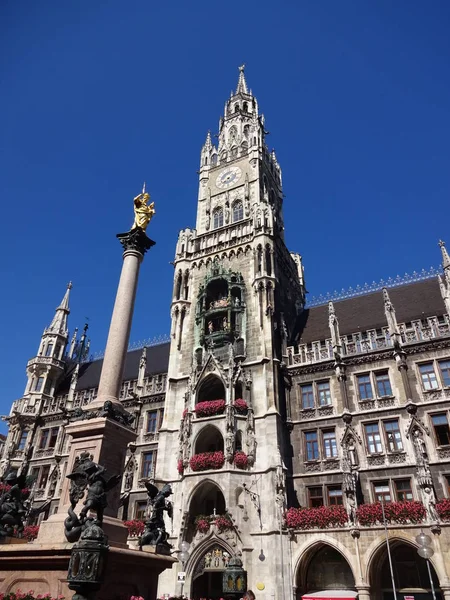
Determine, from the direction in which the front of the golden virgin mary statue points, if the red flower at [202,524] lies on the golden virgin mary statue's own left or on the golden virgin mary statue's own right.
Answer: on the golden virgin mary statue's own left

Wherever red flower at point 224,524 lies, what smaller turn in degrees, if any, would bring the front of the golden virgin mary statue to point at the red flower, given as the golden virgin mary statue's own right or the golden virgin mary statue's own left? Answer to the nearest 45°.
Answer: approximately 90° to the golden virgin mary statue's own left

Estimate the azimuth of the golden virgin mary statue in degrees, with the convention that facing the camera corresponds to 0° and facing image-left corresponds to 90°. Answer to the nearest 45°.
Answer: approximately 315°

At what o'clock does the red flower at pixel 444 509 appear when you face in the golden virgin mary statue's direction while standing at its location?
The red flower is roughly at 10 o'clock from the golden virgin mary statue.
